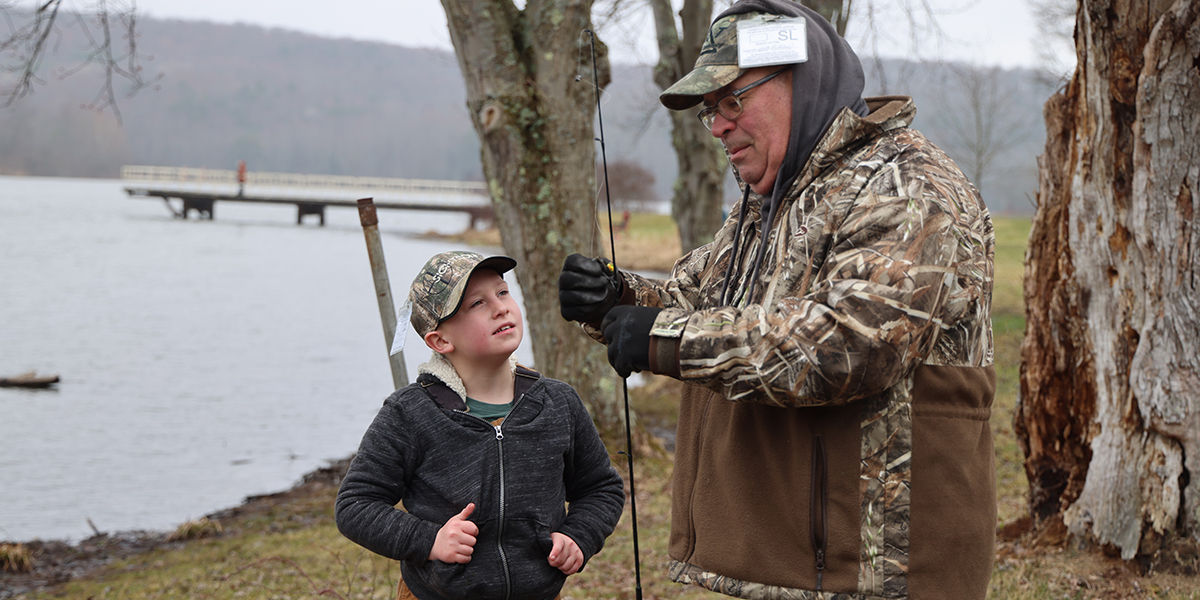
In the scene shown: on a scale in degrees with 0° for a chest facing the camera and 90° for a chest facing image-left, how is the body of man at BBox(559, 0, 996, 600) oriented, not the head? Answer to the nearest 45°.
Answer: approximately 45°

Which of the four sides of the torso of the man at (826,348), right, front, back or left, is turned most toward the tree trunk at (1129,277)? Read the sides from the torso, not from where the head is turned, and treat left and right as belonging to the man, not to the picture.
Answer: back

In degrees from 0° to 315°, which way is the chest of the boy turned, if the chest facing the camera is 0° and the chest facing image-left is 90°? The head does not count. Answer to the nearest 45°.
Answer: approximately 0°

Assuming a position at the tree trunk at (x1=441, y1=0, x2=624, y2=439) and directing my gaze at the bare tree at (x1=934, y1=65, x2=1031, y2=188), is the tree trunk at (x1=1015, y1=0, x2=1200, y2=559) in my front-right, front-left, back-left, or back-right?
back-right

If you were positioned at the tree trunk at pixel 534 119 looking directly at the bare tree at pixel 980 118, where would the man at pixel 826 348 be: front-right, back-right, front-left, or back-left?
back-right

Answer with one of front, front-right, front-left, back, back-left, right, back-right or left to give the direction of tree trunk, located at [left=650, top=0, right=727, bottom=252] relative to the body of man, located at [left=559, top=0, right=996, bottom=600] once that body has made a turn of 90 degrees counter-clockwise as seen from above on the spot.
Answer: back-left

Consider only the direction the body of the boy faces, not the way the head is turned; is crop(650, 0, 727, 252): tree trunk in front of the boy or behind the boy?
behind

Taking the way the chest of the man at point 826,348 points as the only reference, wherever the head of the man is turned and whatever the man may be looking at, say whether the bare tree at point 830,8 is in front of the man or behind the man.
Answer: behind

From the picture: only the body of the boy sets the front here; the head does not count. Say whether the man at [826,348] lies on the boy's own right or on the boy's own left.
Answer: on the boy's own left

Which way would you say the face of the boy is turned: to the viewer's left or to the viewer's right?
to the viewer's right

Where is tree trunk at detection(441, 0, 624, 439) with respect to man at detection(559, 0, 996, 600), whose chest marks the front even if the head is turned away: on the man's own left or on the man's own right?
on the man's own right

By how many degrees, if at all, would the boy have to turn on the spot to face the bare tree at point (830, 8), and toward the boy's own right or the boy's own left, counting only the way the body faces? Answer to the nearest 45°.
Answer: approximately 135° to the boy's own left
